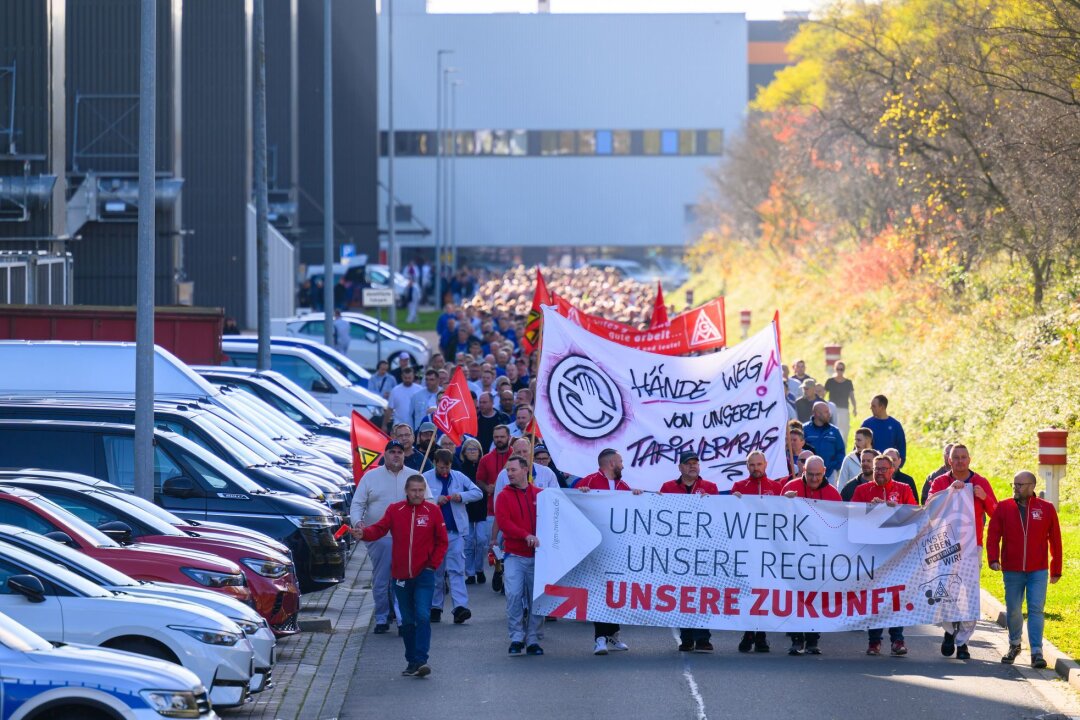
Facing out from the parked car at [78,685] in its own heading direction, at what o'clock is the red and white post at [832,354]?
The red and white post is roughly at 10 o'clock from the parked car.

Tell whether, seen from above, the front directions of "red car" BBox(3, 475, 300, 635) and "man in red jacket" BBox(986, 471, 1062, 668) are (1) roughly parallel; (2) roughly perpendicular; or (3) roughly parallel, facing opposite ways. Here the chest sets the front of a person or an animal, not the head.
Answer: roughly perpendicular

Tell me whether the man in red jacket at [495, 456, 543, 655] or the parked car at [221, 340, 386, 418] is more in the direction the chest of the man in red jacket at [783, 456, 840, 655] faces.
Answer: the man in red jacket

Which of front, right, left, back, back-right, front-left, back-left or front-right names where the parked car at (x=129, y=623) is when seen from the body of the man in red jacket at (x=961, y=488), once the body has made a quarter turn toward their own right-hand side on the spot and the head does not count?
front-left

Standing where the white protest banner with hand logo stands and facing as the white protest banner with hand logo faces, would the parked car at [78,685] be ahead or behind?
ahead

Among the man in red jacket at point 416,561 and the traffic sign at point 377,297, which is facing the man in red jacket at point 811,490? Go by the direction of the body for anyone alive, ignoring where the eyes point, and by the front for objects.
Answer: the traffic sign

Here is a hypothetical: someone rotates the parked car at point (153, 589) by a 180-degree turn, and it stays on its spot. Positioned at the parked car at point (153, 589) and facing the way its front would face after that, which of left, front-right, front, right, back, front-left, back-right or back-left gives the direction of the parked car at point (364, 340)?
right

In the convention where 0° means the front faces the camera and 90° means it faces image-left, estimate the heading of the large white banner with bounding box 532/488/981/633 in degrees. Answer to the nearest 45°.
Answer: approximately 0°

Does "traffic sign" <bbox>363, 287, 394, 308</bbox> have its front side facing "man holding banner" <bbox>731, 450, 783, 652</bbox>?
yes

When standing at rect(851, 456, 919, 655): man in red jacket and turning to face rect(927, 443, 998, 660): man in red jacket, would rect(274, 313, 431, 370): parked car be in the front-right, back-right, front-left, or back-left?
back-left

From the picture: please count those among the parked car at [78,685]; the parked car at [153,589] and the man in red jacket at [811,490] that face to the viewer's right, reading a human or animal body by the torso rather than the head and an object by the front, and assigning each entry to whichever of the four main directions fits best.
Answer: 2
